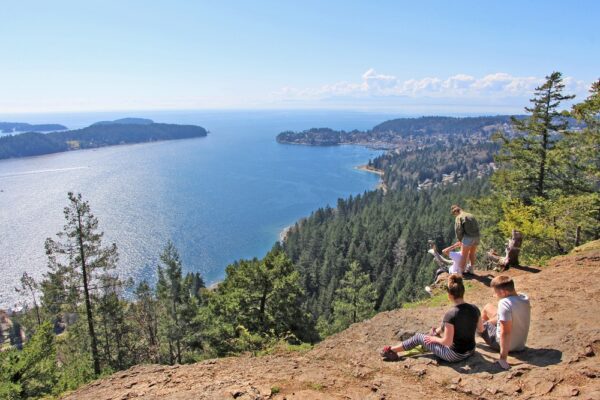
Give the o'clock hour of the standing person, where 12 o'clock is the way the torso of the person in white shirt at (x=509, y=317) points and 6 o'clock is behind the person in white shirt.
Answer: The standing person is roughly at 1 o'clock from the person in white shirt.

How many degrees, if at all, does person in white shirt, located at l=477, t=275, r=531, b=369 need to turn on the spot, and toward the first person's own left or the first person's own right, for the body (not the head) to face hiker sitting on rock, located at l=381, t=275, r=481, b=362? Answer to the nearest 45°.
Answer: approximately 45° to the first person's own left

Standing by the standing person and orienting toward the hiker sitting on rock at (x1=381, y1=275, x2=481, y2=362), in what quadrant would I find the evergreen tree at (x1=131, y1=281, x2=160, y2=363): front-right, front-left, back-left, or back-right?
back-right

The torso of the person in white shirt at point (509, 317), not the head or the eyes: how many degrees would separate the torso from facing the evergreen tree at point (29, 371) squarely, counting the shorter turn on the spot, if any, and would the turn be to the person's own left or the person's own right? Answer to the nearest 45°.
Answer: approximately 45° to the person's own left

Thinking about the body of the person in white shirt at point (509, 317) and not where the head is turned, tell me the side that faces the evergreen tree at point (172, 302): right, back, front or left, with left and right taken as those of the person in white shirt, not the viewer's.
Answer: front

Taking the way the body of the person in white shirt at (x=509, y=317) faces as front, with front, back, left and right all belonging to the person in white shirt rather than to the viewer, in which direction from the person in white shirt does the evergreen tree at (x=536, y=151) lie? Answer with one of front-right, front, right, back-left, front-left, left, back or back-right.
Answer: front-right

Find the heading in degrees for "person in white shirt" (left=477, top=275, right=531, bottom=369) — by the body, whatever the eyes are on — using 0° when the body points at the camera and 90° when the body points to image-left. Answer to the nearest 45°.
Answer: approximately 135°

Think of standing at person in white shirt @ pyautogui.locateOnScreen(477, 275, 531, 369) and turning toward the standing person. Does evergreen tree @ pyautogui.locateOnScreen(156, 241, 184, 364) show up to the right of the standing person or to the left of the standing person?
left
